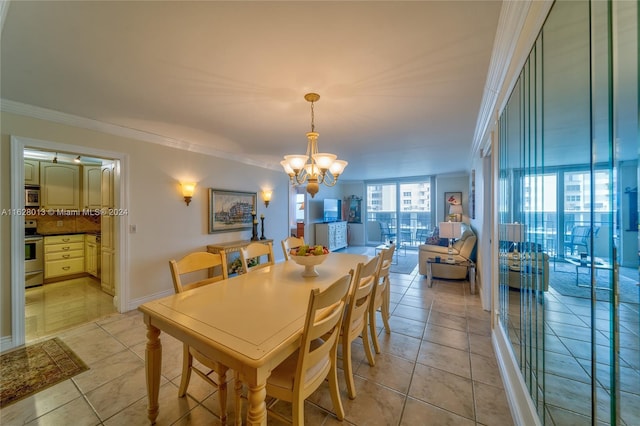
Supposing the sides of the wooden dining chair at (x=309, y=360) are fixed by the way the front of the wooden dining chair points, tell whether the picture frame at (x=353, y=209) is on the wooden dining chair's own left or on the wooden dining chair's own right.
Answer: on the wooden dining chair's own right

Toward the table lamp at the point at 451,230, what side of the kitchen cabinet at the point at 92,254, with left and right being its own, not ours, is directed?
left

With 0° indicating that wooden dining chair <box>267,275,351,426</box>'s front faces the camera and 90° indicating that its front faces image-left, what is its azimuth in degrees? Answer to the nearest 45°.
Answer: approximately 135°

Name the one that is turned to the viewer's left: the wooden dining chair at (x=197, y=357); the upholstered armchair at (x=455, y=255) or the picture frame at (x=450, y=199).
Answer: the upholstered armchair

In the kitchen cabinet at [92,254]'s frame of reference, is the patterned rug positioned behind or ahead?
ahead

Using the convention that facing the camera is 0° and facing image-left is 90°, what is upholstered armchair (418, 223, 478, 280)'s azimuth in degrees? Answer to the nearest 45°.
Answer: approximately 90°

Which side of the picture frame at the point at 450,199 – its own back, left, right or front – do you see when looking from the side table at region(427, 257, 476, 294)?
front

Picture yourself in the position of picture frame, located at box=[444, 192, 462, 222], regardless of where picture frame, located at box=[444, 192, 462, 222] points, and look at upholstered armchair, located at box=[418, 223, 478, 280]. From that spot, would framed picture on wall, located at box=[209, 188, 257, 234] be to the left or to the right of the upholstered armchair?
right

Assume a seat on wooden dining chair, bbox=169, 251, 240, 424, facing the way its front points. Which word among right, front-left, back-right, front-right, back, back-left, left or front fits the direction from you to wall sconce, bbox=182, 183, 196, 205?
back-left

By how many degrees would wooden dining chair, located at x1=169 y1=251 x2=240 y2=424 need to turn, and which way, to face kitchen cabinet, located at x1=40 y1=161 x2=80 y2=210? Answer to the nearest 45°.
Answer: approximately 180°

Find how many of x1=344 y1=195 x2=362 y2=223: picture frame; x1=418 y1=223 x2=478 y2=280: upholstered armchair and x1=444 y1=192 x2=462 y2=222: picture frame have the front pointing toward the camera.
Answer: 2

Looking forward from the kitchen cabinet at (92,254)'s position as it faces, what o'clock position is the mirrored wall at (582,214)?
The mirrored wall is roughly at 10 o'clock from the kitchen cabinet.

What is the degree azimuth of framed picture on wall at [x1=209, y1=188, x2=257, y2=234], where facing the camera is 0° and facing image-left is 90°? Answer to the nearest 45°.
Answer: approximately 315°

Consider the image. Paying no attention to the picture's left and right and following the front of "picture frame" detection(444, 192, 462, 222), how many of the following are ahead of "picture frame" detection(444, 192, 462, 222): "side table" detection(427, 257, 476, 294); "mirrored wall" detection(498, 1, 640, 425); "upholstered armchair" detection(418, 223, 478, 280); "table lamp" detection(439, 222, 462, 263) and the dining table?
5
